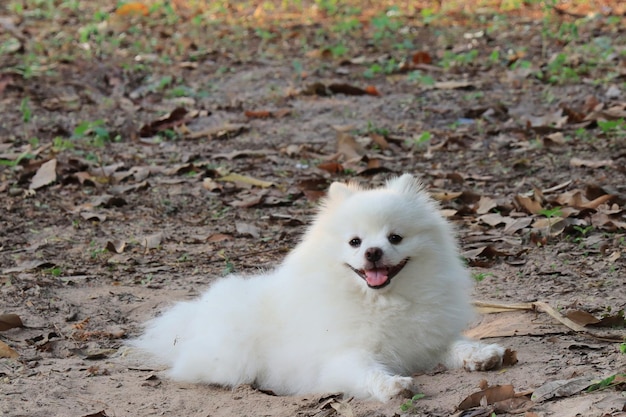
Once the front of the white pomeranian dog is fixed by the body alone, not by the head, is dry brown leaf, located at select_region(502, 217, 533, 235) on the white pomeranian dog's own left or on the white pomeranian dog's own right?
on the white pomeranian dog's own left

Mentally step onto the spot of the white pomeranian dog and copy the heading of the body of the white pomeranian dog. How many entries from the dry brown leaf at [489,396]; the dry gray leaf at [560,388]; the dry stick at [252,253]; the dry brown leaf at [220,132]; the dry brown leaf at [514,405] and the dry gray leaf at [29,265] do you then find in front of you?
3

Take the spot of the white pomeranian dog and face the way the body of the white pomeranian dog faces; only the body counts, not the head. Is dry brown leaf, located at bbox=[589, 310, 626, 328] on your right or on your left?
on your left

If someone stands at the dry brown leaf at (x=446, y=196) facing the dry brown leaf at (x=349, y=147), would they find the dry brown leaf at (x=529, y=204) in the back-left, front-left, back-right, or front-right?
back-right

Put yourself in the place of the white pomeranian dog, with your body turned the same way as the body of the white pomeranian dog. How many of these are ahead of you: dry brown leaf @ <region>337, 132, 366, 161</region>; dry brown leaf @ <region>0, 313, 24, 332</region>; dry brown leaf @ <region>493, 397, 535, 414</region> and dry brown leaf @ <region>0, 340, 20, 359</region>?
1

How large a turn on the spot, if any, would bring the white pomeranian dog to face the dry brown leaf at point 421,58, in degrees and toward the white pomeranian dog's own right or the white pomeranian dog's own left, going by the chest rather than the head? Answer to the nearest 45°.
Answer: approximately 135° to the white pomeranian dog's own left

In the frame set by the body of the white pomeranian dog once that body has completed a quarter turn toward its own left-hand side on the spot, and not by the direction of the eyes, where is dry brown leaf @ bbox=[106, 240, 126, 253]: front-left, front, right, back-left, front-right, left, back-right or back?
left

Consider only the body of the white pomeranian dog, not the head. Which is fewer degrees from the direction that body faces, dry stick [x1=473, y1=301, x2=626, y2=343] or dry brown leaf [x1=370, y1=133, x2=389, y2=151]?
the dry stick

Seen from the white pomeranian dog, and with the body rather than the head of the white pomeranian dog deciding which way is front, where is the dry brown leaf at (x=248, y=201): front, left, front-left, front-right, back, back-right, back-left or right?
back-left

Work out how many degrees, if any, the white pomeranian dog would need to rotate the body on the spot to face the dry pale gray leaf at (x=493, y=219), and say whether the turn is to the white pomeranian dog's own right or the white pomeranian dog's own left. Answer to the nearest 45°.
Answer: approximately 90° to the white pomeranian dog's own left

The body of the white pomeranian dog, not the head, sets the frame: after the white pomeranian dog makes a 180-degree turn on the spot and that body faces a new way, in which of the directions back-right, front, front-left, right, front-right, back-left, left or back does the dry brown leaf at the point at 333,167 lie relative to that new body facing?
front-right

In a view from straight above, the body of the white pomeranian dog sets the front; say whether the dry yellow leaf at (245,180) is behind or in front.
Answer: behind

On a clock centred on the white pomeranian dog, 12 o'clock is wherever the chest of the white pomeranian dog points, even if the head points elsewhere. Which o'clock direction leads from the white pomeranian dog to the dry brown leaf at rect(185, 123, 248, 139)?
The dry brown leaf is roughly at 7 o'clock from the white pomeranian dog.

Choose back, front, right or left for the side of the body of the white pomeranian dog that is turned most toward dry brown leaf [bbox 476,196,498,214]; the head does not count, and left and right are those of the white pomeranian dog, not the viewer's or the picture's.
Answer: left

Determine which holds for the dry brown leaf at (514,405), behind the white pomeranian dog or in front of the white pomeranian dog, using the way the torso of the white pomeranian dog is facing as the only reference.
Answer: in front

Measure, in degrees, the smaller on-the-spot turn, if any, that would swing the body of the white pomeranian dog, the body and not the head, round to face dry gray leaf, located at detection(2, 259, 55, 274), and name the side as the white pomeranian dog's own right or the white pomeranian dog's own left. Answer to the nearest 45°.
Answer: approximately 180°

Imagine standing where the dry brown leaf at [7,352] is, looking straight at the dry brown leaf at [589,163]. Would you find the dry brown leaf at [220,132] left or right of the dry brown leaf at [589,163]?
left

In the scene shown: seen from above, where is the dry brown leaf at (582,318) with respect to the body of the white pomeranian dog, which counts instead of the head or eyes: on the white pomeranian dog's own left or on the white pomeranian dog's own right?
on the white pomeranian dog's own left

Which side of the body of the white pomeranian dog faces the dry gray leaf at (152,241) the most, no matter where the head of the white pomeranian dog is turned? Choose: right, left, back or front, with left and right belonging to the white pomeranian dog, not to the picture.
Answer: back

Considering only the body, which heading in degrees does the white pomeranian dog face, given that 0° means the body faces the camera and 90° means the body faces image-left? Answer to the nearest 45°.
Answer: approximately 315°

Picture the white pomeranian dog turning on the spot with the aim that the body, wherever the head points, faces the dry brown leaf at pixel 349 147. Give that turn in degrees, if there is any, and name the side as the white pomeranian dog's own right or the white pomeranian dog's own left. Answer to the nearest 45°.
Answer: approximately 135° to the white pomeranian dog's own left
